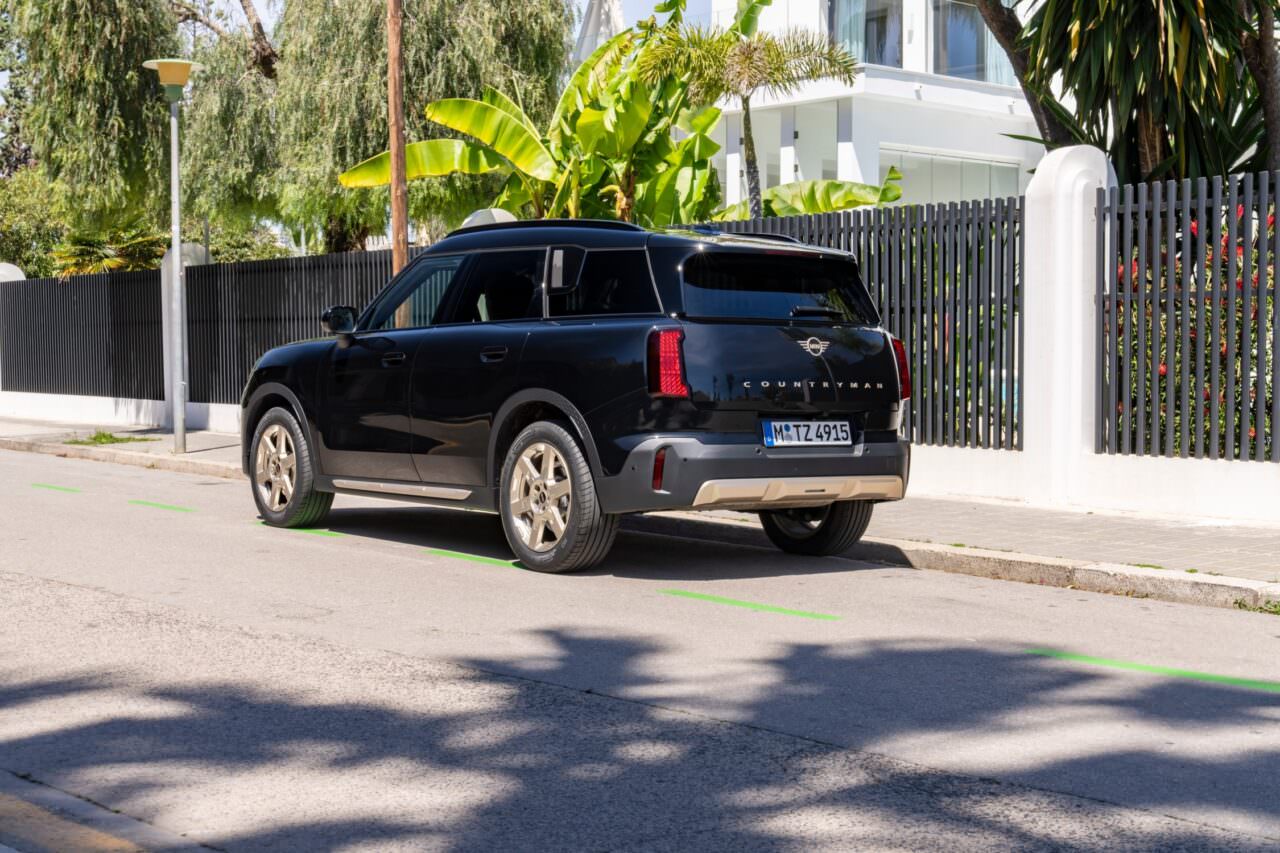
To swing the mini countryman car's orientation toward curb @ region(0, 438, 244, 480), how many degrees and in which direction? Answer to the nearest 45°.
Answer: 0° — it already faces it

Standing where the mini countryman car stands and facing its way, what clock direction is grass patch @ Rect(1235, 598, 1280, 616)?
The grass patch is roughly at 5 o'clock from the mini countryman car.

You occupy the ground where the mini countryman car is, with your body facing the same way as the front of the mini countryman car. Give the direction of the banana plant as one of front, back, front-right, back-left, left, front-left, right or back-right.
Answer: front-right

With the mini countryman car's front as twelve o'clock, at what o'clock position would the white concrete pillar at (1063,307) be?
The white concrete pillar is roughly at 3 o'clock from the mini countryman car.

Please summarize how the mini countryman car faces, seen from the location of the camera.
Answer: facing away from the viewer and to the left of the viewer

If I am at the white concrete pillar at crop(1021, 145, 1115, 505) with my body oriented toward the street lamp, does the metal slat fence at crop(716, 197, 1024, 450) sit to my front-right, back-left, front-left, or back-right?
front-right

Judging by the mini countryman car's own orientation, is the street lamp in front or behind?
in front

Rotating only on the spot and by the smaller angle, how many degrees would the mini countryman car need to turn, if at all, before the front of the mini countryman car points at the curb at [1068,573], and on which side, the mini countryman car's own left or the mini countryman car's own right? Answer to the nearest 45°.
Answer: approximately 135° to the mini countryman car's own right

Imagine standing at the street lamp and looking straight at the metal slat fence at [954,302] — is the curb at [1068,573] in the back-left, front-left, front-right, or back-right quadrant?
front-right

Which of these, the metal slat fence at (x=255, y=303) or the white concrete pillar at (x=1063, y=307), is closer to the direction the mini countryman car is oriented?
the metal slat fence

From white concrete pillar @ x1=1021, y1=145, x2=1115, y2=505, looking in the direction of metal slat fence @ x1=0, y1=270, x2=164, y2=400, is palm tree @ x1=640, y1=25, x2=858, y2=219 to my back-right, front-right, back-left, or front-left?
front-right

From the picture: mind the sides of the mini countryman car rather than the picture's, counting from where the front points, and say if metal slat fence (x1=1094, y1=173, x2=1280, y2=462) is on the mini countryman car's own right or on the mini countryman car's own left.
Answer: on the mini countryman car's own right

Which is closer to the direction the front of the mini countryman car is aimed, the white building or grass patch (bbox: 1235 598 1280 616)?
the white building
